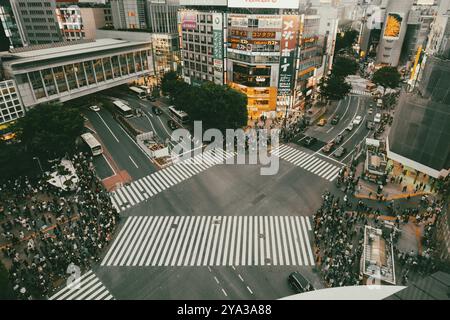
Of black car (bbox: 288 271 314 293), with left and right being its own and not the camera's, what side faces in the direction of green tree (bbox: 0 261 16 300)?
right

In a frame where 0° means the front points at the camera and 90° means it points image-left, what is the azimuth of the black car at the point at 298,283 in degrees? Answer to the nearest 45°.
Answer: approximately 315°

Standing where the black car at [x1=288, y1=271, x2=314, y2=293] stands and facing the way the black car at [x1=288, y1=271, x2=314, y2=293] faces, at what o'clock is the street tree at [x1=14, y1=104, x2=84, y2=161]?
The street tree is roughly at 5 o'clock from the black car.
